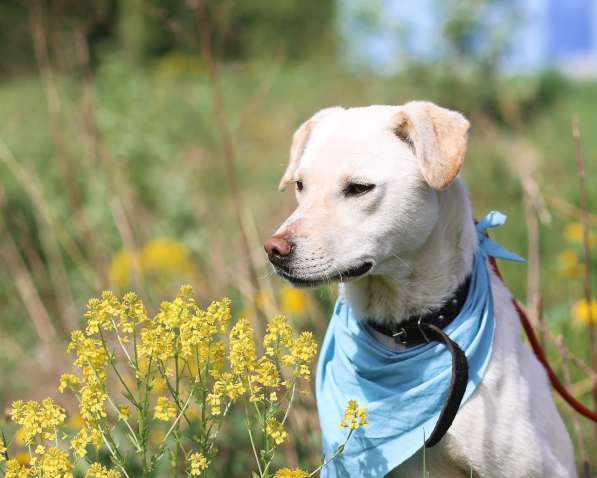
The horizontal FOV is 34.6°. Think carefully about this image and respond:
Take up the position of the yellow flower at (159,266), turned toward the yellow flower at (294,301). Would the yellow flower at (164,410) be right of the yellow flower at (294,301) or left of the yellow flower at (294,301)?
right

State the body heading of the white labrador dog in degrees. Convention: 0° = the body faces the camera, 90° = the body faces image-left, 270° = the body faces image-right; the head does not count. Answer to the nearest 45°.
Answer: approximately 45°
